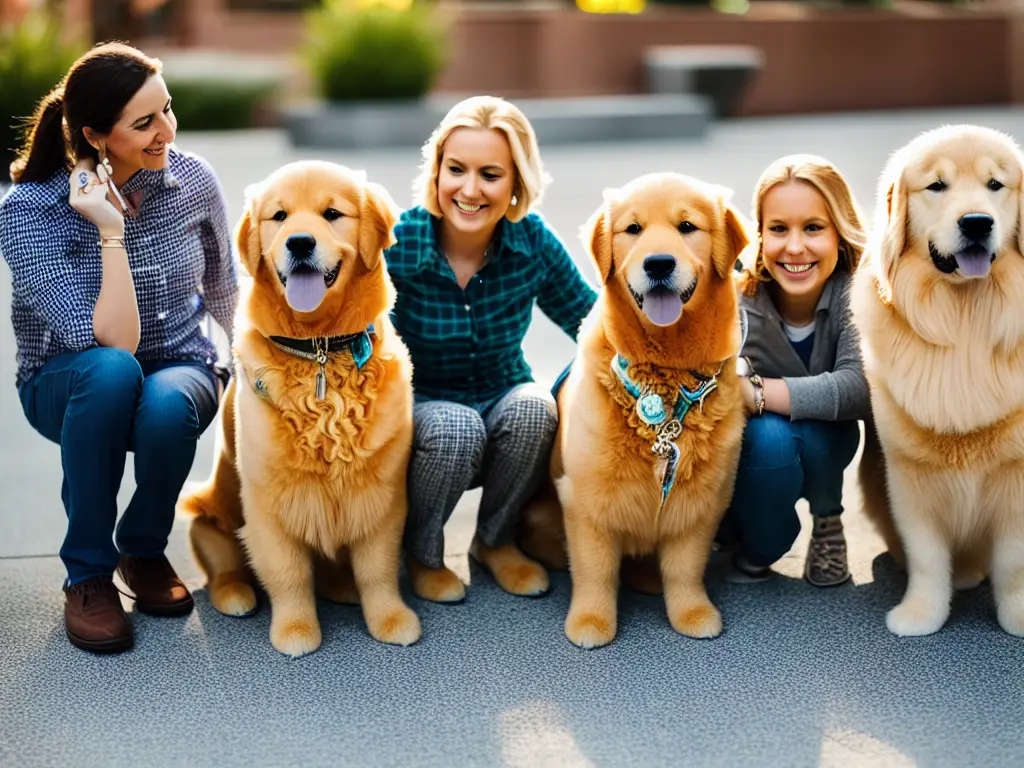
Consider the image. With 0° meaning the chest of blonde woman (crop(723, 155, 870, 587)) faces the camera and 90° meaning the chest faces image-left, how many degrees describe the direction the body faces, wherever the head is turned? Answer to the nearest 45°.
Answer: approximately 0°

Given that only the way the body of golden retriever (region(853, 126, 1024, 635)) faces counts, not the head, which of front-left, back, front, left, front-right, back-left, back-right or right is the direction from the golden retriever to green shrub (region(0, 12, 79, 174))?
back-right

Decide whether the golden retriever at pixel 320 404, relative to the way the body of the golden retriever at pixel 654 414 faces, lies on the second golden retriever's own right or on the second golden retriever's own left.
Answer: on the second golden retriever's own right

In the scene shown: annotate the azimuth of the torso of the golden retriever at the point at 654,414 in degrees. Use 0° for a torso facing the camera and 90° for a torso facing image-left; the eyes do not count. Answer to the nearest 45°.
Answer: approximately 0°

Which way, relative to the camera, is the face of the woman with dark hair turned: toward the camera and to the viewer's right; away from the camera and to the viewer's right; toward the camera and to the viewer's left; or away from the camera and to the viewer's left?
toward the camera and to the viewer's right

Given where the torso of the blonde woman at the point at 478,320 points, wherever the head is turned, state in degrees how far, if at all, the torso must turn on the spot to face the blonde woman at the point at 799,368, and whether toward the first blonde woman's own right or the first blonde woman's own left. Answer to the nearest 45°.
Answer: approximately 90° to the first blonde woman's own left
